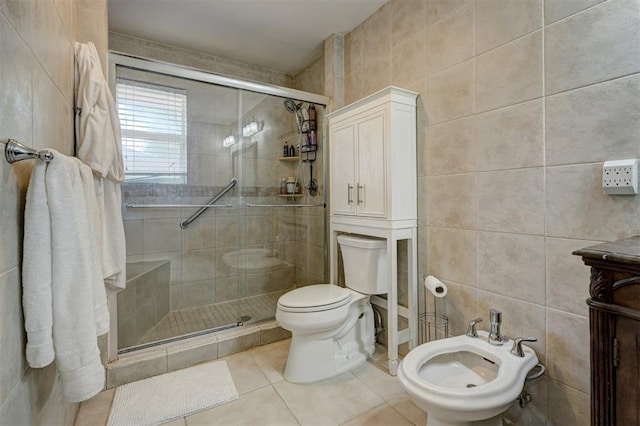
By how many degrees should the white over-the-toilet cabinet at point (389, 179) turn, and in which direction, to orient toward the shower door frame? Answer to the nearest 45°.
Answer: approximately 45° to its right

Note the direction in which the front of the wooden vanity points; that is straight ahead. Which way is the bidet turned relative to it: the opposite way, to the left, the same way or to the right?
the same way

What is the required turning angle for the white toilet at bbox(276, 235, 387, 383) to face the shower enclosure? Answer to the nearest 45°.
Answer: approximately 90° to its right

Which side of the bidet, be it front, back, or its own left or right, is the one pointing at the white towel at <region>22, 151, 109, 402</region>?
front

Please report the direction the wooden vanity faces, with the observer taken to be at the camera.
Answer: facing the viewer and to the left of the viewer

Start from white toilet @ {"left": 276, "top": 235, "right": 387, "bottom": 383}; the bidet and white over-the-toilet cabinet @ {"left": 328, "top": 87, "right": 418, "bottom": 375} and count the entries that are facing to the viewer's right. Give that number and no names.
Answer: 0

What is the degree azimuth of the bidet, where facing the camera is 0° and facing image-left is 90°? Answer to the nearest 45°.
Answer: approximately 45°

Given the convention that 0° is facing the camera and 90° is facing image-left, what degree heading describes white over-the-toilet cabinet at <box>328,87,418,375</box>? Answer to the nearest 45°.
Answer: approximately 45°

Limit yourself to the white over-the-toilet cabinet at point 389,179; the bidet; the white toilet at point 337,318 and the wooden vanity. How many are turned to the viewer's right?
0

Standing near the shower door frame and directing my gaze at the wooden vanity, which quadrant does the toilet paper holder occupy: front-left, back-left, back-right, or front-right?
front-left

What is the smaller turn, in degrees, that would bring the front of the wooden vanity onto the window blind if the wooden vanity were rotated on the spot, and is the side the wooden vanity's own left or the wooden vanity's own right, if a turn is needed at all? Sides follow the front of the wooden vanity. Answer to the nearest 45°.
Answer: approximately 45° to the wooden vanity's own right

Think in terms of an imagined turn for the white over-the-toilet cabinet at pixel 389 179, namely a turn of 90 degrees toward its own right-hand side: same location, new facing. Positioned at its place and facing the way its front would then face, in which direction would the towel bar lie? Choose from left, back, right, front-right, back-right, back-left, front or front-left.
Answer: left

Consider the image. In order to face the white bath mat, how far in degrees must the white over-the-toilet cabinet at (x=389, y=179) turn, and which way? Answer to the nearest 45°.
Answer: approximately 45° to its right

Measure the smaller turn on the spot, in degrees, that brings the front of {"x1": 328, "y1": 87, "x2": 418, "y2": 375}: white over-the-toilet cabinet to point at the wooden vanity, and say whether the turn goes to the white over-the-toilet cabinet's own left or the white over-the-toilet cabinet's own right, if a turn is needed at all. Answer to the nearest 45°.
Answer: approximately 90° to the white over-the-toilet cabinet's own left
